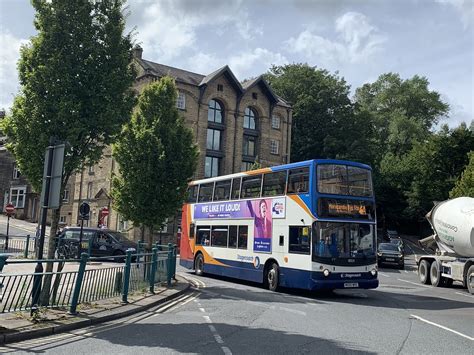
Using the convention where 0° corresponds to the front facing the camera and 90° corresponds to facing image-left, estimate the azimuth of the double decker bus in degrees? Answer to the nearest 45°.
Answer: approximately 315°

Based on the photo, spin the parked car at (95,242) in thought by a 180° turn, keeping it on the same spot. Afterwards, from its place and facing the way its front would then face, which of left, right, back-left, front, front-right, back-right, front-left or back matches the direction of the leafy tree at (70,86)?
left

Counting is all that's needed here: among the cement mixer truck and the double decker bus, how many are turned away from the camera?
0

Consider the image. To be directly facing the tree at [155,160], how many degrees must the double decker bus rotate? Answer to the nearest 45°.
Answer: approximately 180°

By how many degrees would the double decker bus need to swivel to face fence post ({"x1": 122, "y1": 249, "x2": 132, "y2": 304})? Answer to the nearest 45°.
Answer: approximately 90° to its right

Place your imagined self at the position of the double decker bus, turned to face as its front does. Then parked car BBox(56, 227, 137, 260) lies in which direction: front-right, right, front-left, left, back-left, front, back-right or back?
back

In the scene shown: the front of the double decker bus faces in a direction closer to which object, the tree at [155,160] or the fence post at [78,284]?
the fence post

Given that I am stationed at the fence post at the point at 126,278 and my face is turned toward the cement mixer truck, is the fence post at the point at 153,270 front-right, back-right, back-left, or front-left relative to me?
front-left

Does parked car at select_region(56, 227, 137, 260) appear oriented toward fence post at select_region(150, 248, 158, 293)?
no
